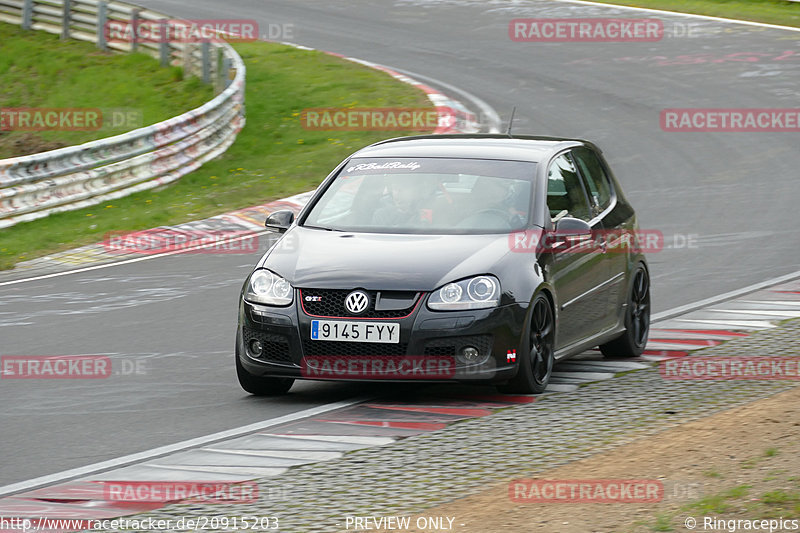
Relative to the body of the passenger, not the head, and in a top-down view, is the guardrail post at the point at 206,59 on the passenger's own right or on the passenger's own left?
on the passenger's own right

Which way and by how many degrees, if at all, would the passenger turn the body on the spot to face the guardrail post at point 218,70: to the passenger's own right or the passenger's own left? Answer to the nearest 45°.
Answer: approximately 135° to the passenger's own right

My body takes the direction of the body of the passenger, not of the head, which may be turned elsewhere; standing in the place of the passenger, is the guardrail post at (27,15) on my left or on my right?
on my right

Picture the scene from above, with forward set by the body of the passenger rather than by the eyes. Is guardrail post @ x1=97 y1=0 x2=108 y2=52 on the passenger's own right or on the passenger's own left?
on the passenger's own right

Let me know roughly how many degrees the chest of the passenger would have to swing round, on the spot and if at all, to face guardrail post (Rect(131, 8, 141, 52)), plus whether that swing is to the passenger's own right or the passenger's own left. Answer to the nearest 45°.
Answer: approximately 135° to the passenger's own right

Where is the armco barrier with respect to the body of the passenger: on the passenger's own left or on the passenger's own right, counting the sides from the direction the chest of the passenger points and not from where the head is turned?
on the passenger's own right

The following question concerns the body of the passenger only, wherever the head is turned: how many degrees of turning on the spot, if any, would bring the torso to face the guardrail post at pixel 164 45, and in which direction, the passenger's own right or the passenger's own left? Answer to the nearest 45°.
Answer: approximately 135° to the passenger's own right

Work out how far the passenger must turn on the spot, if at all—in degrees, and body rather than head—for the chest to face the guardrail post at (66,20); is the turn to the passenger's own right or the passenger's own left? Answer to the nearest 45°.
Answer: approximately 135° to the passenger's own right
